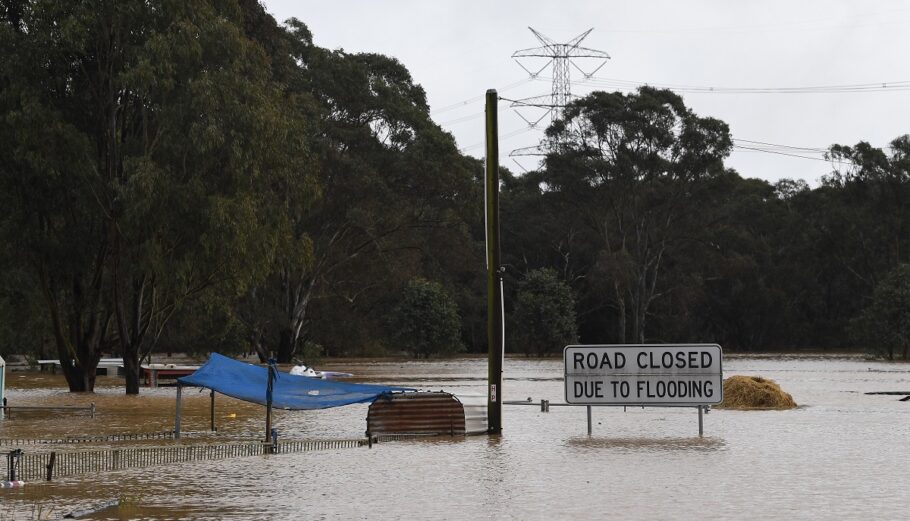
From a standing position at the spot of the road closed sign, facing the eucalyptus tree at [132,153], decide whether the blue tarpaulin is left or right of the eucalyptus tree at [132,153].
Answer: left

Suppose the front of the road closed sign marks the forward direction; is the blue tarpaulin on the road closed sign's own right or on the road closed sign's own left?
on the road closed sign's own right

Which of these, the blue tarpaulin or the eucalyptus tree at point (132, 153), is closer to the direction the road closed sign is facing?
the blue tarpaulin

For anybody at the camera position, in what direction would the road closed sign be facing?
facing the viewer

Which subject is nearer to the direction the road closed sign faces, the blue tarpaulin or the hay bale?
the blue tarpaulin

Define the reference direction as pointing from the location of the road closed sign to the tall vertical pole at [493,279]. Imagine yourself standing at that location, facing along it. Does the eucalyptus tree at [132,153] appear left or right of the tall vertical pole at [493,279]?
right

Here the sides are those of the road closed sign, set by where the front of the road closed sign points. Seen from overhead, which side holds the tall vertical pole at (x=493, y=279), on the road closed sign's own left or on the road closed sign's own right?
on the road closed sign's own right

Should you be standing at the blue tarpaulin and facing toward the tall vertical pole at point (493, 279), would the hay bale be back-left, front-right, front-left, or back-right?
front-left

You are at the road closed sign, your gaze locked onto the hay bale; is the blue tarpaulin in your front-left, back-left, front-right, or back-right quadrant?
back-left

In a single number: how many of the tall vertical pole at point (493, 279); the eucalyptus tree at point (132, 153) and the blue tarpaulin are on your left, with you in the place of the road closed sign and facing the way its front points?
0

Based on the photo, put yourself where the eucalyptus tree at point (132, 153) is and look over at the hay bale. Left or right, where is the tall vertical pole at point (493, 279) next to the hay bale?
right

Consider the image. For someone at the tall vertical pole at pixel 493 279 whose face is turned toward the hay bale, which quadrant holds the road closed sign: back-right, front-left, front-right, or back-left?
front-right

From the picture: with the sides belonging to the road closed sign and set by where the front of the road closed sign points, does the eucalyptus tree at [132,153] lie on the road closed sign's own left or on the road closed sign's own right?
on the road closed sign's own right

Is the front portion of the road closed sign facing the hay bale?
no
